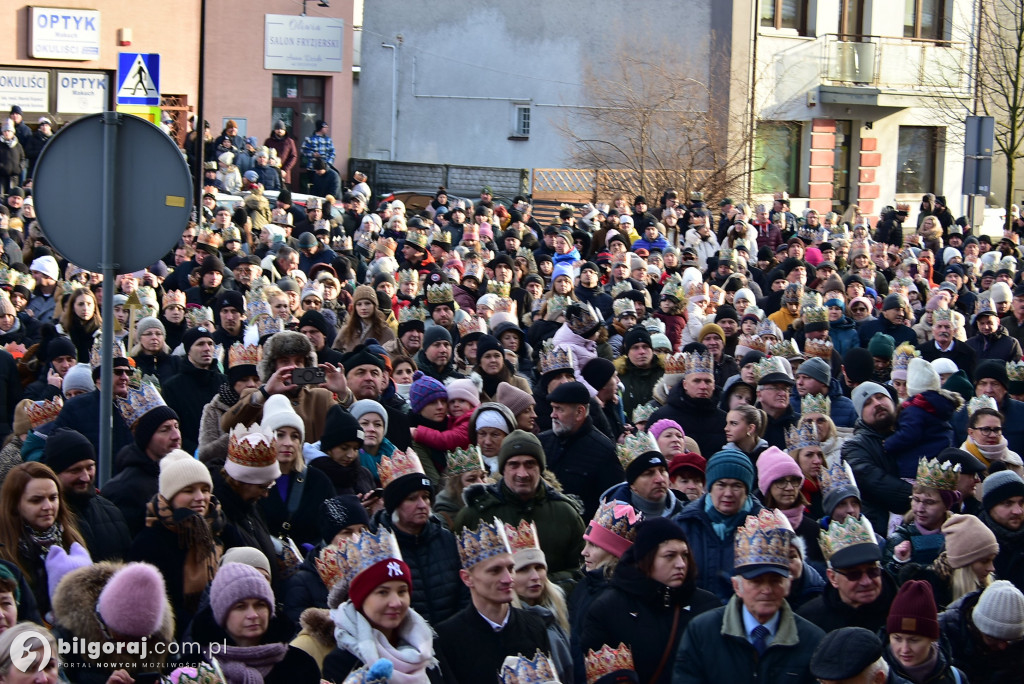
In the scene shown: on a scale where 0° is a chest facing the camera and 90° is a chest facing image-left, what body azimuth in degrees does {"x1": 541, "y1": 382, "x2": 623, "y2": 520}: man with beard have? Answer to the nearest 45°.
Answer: approximately 45°

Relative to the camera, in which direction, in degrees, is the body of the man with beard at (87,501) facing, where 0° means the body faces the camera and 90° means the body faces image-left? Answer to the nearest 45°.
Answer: approximately 315°

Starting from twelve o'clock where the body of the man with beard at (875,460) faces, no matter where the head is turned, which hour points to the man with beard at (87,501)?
the man with beard at (87,501) is roughly at 3 o'clock from the man with beard at (875,460).

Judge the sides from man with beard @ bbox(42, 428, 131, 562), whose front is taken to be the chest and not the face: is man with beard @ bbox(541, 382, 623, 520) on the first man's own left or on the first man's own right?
on the first man's own left
